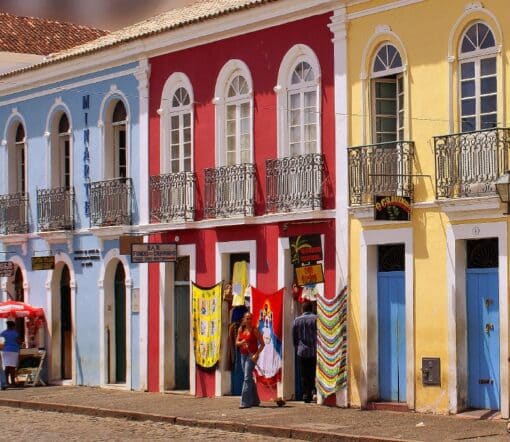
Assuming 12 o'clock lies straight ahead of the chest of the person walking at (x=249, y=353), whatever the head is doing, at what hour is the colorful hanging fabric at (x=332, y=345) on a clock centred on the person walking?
The colorful hanging fabric is roughly at 8 o'clock from the person walking.

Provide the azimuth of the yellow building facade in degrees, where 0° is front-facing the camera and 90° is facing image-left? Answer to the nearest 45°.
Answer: approximately 45°

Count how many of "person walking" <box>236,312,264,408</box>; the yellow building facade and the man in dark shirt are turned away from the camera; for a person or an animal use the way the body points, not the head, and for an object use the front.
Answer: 1

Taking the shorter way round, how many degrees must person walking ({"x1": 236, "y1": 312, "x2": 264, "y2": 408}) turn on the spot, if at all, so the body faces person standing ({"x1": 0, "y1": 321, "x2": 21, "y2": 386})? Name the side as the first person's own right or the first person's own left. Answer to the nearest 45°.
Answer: approximately 90° to the first person's own right

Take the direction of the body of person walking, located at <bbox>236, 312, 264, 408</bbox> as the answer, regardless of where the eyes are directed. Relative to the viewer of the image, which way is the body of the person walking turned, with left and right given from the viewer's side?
facing the viewer and to the left of the viewer

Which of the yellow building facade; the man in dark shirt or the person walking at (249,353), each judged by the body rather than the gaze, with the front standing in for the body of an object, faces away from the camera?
the man in dark shirt

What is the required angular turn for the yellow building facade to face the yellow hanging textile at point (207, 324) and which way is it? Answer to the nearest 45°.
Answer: approximately 90° to its right

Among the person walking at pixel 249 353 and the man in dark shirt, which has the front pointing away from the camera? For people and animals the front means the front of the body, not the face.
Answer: the man in dark shirt

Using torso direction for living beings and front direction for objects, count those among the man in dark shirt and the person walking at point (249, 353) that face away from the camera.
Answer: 1

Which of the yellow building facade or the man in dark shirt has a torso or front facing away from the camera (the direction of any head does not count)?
the man in dark shirt

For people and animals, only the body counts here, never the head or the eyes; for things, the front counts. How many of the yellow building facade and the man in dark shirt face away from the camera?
1

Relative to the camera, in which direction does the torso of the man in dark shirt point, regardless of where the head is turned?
away from the camera

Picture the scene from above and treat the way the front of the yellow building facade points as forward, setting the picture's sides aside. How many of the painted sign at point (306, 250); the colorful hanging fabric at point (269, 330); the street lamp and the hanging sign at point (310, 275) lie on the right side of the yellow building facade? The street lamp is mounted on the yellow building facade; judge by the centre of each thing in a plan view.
3

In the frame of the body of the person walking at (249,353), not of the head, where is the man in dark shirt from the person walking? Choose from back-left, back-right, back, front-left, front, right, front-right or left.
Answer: back-left

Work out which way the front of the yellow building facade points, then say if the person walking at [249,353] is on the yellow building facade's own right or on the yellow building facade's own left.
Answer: on the yellow building facade's own right
